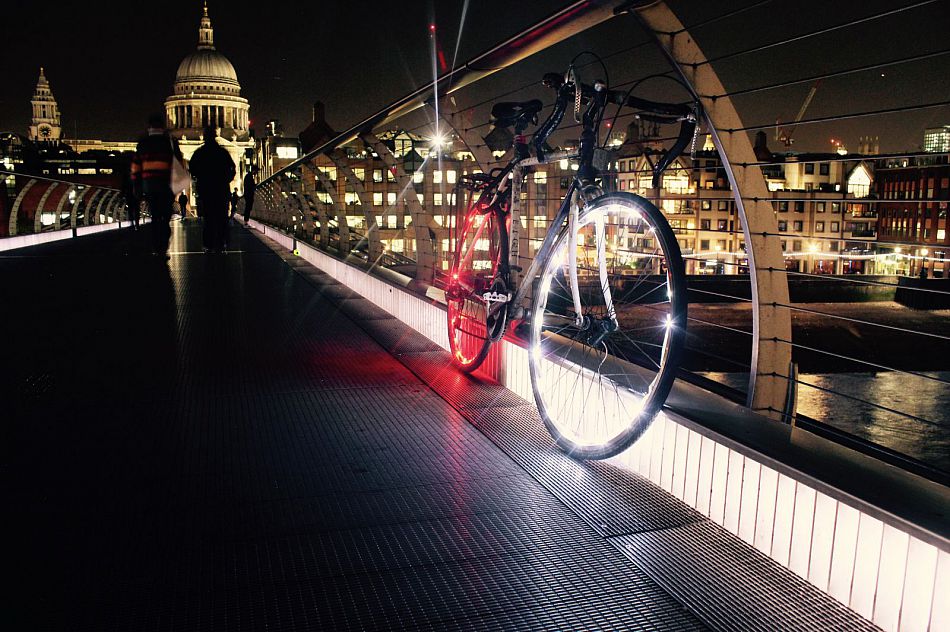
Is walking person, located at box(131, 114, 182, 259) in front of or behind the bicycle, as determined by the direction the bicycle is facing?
behind

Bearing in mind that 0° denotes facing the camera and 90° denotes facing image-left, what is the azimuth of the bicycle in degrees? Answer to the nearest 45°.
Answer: approximately 315°

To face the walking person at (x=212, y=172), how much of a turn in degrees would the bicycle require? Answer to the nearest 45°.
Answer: approximately 180°
